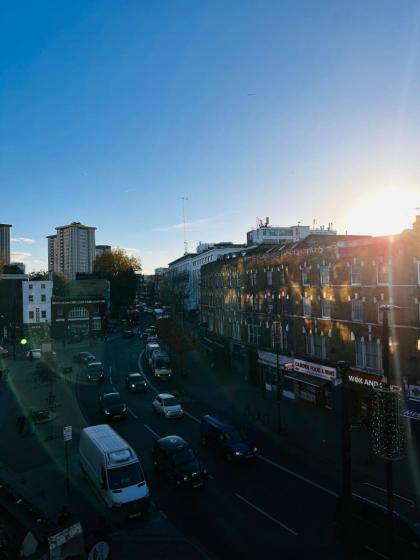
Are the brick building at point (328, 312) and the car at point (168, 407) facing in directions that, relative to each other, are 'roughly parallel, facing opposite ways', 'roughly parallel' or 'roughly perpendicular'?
roughly perpendicular

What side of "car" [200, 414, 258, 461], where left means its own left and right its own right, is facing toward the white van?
right

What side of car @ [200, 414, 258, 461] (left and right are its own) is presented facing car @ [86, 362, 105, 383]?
back

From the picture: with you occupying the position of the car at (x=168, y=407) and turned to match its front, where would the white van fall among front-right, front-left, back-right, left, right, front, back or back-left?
front-right

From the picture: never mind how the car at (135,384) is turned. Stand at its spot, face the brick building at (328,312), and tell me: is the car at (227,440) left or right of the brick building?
right

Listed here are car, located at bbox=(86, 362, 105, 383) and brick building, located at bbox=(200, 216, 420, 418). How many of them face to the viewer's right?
0
